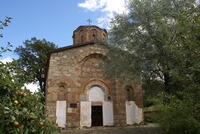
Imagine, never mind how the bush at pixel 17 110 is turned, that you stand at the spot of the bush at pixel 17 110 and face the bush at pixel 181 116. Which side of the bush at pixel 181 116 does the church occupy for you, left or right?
left

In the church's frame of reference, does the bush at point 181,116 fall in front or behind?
in front

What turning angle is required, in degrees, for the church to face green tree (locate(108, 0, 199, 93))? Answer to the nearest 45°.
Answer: approximately 45° to its left

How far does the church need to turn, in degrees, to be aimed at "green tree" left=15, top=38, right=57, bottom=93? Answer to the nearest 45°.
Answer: approximately 135° to its right

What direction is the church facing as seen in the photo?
toward the camera

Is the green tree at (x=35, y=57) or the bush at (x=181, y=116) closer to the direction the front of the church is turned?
the bush

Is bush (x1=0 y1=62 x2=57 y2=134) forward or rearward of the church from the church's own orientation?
forward
